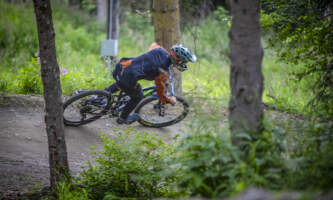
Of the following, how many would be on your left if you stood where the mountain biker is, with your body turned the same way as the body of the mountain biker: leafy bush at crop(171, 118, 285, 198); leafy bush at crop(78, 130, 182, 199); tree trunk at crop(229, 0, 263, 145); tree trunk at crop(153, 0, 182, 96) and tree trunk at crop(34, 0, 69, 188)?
1

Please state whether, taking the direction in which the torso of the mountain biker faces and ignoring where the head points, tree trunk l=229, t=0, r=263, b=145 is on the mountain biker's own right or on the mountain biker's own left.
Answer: on the mountain biker's own right

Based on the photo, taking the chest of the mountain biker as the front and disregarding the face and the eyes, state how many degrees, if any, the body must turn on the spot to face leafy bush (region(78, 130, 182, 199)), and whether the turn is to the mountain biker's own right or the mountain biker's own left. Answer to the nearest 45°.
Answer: approximately 90° to the mountain biker's own right

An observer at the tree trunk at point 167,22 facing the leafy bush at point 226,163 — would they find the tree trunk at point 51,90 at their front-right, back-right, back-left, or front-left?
front-right

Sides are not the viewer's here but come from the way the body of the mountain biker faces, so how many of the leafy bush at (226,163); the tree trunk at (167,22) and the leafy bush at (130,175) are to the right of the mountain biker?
2

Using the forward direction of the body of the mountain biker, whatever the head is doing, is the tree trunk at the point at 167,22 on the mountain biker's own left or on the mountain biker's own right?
on the mountain biker's own left

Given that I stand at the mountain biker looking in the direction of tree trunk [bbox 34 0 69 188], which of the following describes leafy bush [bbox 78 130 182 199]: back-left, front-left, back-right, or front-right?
front-left

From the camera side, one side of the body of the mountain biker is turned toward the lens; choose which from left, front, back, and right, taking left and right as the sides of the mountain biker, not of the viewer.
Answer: right

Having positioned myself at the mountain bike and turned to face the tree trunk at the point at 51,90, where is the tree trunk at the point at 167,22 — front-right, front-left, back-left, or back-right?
back-left

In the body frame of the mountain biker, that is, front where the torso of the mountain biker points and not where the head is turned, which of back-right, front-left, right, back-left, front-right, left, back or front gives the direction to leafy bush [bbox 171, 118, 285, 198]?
right

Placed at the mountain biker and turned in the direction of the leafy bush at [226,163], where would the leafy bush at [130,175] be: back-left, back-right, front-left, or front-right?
front-right

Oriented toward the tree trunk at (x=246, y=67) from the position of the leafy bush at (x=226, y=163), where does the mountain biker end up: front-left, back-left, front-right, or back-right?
front-left
